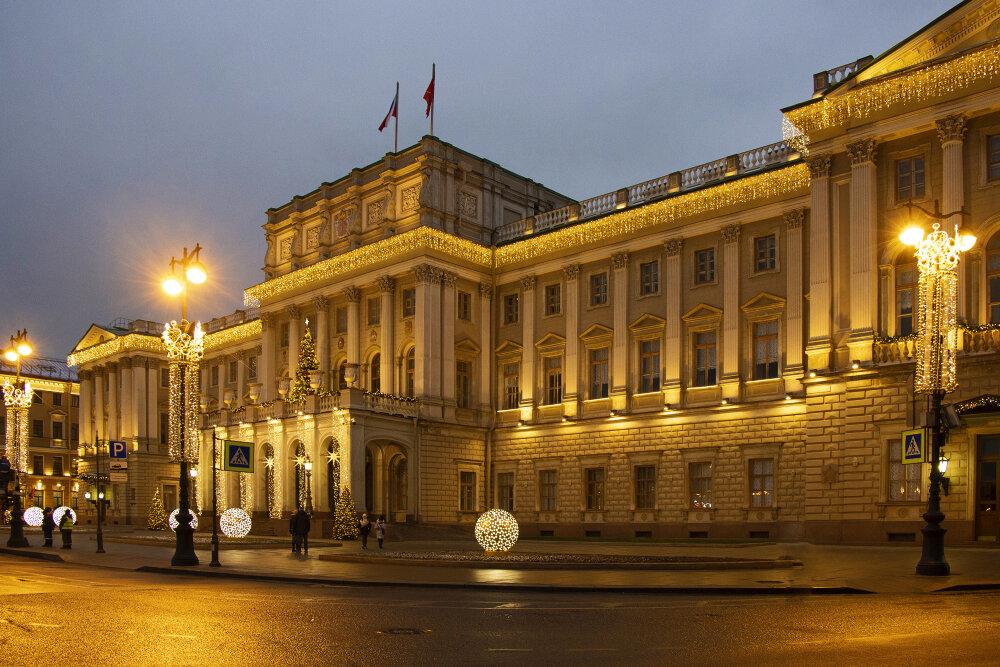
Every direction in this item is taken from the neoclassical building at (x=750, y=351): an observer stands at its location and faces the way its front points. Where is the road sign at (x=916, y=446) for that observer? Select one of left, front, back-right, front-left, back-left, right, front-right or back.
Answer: front-left

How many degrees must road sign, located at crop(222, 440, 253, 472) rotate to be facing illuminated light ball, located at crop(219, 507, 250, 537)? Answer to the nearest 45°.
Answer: approximately 180°

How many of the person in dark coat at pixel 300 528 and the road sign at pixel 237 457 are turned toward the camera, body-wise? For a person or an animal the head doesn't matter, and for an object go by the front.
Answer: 1

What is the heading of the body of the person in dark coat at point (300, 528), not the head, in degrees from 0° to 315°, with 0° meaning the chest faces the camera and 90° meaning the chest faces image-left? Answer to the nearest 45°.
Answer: approximately 180°

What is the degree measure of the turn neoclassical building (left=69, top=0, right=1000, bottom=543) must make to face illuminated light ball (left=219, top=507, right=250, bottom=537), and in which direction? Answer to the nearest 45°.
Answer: approximately 45° to its right

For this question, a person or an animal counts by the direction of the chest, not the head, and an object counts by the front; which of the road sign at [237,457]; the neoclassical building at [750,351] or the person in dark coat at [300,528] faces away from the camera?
the person in dark coat

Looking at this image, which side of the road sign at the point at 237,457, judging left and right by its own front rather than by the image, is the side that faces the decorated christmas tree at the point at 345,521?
back

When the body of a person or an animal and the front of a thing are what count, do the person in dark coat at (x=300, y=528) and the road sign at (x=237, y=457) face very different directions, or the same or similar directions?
very different directions
